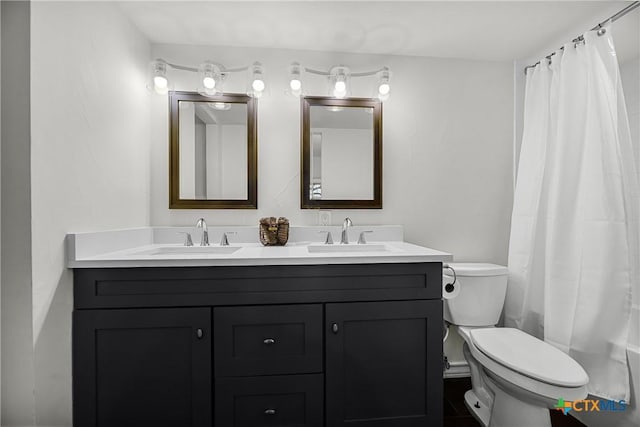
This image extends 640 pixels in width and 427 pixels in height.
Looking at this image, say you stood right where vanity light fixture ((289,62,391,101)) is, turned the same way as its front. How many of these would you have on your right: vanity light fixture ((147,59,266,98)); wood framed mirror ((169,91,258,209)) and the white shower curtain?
2

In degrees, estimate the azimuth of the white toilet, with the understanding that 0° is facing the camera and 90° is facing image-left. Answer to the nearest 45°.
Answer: approximately 315°

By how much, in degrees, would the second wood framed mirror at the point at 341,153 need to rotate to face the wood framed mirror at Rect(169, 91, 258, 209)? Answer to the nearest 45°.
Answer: approximately 90° to its right

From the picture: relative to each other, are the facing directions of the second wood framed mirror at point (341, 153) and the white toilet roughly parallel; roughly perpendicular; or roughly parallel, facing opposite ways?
roughly parallel

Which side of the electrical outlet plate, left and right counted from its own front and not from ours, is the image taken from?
front

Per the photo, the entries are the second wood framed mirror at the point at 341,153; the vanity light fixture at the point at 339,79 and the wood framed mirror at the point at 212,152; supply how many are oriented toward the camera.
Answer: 3

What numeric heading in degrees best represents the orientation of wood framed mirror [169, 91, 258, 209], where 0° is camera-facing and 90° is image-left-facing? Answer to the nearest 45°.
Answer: approximately 0°

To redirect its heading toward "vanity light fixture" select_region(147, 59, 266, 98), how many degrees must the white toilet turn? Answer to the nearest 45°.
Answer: approximately 135° to its right

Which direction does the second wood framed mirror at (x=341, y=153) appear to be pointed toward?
toward the camera

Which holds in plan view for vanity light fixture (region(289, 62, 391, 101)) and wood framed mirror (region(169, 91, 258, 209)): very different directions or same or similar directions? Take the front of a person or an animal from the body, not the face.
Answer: same or similar directions

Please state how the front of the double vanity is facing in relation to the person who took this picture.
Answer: facing the viewer

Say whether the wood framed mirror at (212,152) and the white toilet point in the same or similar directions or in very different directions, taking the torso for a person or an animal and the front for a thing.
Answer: same or similar directions
